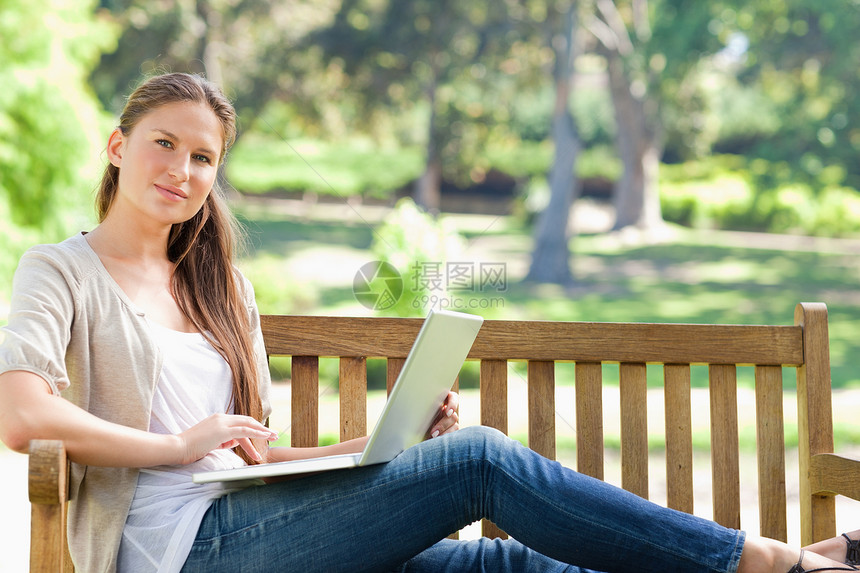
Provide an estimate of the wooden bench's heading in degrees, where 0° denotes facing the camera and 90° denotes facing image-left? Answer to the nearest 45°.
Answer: approximately 0°

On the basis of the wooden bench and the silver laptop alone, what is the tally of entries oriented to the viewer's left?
1

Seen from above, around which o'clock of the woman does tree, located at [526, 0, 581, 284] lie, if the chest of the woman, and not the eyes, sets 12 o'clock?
The tree is roughly at 8 o'clock from the woman.

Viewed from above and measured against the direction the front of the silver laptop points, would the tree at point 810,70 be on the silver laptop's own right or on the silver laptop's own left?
on the silver laptop's own right

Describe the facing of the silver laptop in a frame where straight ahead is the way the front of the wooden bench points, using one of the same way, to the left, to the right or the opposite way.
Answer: to the right

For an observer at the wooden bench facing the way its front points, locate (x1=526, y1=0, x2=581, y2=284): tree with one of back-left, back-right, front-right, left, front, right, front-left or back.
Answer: back

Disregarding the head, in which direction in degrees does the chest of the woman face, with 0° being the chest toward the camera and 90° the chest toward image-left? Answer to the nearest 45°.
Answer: approximately 315°

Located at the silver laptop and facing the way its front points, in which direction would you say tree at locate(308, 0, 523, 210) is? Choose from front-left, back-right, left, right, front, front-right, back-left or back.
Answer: right

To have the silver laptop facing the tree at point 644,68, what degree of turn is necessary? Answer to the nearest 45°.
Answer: approximately 135° to its right

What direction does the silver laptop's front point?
to the viewer's left
